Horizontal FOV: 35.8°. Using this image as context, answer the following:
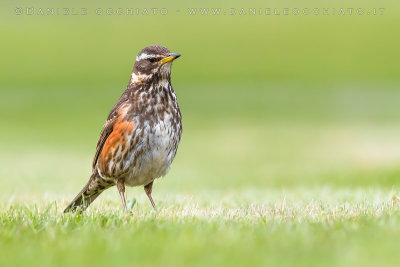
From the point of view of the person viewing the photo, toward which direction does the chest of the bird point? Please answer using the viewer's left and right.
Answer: facing the viewer and to the right of the viewer
